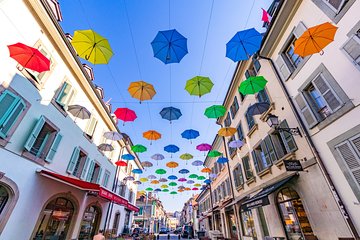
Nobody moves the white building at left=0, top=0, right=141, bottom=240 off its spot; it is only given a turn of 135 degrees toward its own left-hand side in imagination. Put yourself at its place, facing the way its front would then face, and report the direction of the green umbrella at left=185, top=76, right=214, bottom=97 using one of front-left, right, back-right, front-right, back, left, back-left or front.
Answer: back-right

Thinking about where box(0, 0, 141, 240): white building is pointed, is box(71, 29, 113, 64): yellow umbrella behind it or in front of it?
in front

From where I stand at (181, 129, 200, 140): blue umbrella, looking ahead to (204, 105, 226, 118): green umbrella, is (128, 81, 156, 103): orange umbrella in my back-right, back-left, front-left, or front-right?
front-right

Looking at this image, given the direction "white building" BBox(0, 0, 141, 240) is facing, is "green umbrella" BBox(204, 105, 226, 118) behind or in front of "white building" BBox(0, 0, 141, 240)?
in front

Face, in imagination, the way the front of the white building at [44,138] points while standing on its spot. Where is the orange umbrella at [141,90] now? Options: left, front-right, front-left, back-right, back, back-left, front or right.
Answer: front

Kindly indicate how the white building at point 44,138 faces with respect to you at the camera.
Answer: facing the viewer and to the right of the viewer

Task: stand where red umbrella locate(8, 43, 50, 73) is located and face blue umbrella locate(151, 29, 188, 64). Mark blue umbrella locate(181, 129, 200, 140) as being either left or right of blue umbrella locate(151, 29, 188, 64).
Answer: left

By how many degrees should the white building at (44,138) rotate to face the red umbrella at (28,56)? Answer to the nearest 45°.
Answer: approximately 45° to its right

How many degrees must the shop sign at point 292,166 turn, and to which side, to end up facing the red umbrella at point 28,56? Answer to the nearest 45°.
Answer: approximately 45° to its right

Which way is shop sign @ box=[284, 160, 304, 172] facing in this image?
toward the camera

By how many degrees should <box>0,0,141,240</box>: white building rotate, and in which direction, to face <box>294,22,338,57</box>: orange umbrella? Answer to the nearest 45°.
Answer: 0° — it already faces it

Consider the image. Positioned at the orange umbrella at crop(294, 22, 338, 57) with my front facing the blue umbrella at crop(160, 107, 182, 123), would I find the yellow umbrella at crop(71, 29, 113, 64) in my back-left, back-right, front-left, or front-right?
front-left

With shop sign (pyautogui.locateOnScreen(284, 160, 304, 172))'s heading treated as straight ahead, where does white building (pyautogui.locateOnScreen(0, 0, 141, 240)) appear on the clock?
The white building is roughly at 2 o'clock from the shop sign.

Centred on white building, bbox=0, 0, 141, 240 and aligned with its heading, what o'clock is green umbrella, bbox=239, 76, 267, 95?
The green umbrella is roughly at 12 o'clock from the white building.
